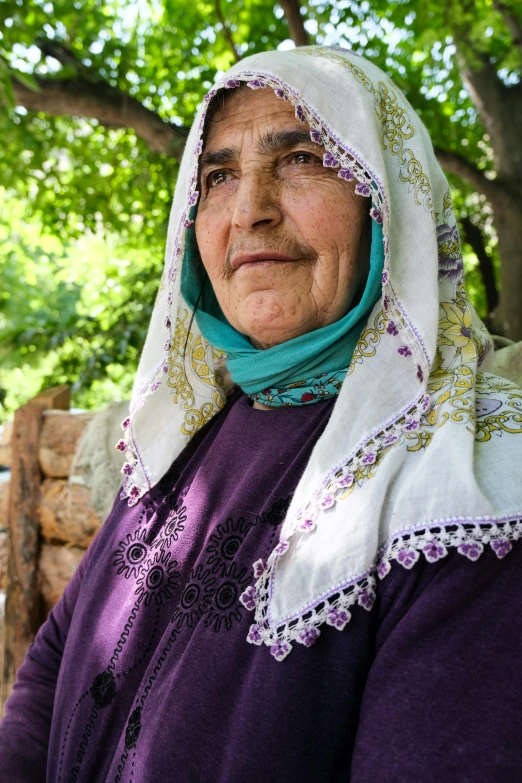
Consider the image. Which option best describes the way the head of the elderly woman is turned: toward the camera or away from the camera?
toward the camera

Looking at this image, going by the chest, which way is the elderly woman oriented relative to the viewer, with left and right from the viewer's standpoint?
facing the viewer and to the left of the viewer
